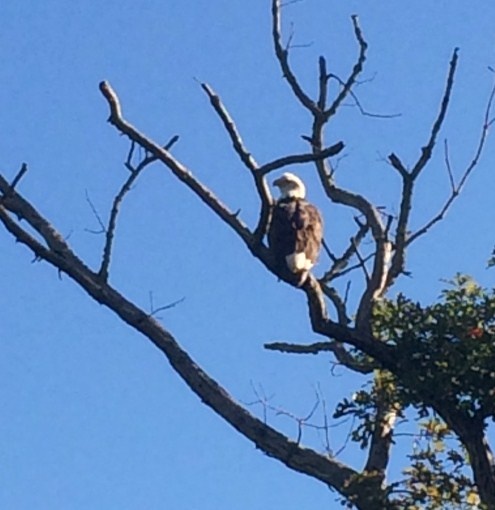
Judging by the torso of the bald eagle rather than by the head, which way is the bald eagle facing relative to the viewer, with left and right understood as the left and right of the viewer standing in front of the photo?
facing away from the viewer
